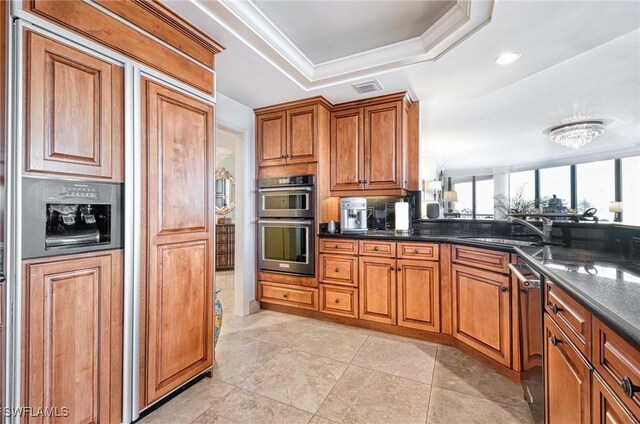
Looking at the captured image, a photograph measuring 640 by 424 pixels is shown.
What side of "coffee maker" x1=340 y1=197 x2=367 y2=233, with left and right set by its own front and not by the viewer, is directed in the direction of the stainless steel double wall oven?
right

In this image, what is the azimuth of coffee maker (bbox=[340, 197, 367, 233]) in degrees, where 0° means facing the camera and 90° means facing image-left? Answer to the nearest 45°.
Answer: approximately 0°

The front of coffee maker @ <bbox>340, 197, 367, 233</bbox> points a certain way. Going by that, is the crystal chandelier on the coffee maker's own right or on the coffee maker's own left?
on the coffee maker's own left

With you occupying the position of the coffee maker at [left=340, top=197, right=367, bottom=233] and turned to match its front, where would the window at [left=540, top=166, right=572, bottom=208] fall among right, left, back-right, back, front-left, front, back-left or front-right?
back-left

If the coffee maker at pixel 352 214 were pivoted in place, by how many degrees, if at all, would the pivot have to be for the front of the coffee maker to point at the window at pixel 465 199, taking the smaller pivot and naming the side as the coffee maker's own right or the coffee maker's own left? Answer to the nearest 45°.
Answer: approximately 135° to the coffee maker's own left

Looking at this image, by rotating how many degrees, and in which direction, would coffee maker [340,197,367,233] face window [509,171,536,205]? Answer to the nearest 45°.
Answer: approximately 135° to its left
